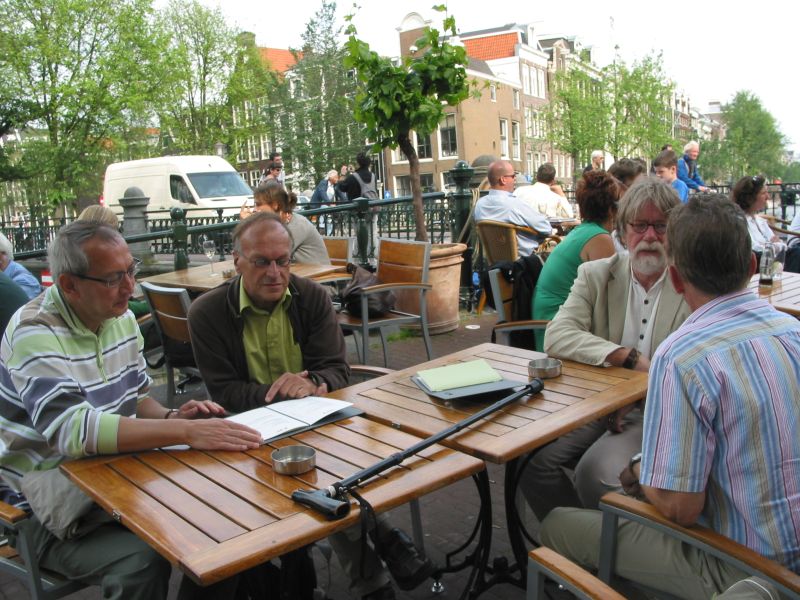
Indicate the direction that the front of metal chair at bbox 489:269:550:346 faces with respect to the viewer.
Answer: facing to the right of the viewer

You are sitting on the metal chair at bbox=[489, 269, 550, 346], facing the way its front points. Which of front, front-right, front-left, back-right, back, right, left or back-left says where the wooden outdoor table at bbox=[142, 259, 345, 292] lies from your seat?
back-left

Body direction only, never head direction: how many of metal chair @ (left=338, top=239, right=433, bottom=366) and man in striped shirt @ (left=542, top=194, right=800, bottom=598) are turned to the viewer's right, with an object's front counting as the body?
0

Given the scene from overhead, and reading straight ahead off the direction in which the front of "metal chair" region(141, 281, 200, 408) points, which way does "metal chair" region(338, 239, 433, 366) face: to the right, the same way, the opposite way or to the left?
the opposite way
